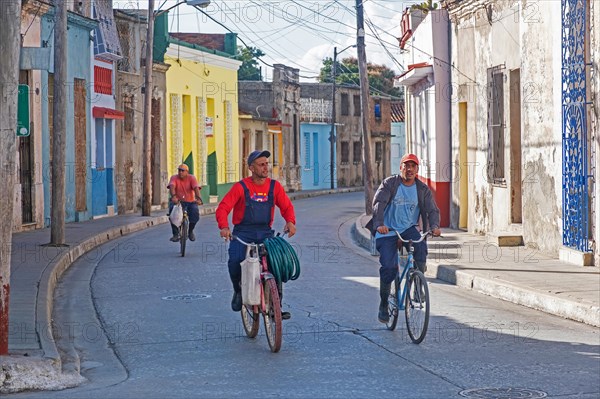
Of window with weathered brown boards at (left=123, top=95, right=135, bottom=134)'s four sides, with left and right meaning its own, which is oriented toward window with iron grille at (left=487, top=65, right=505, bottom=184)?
front

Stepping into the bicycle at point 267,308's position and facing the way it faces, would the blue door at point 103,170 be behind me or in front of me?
behind

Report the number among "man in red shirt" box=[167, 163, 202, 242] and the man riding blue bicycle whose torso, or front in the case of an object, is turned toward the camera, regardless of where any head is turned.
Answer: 2

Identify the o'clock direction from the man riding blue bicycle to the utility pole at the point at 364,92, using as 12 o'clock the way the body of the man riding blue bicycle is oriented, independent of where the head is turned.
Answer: The utility pole is roughly at 6 o'clock from the man riding blue bicycle.

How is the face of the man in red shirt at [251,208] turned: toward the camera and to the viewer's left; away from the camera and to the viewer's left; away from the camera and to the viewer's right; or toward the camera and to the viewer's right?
toward the camera and to the viewer's right

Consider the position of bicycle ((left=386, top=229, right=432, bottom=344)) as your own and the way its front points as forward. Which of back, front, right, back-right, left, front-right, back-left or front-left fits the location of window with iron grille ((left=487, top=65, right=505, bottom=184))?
back-left

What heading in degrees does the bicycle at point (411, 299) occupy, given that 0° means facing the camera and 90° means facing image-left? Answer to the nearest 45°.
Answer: approximately 315°

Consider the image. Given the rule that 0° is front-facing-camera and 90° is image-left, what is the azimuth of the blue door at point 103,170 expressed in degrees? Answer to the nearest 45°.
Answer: approximately 315°

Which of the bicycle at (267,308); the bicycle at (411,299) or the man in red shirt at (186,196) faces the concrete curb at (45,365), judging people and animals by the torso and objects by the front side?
the man in red shirt
